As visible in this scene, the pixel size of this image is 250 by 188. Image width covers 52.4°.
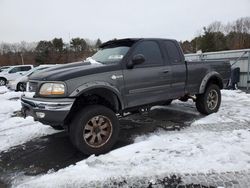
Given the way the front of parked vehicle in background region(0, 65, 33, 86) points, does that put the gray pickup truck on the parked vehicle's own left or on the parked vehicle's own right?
on the parked vehicle's own left

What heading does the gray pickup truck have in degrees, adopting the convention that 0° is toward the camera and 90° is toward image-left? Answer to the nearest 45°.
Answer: approximately 45°

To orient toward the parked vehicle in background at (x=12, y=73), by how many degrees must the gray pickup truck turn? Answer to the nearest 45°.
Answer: approximately 90° to its right

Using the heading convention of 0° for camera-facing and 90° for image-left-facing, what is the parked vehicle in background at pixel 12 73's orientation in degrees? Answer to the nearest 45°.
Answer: approximately 45°
